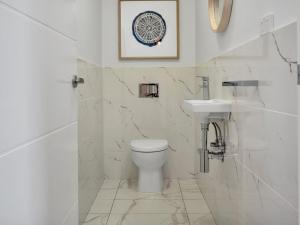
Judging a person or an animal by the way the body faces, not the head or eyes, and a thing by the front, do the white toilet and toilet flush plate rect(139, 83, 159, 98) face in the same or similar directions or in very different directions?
same or similar directions

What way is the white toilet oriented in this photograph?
toward the camera

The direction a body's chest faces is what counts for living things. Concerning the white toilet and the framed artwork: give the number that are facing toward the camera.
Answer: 2

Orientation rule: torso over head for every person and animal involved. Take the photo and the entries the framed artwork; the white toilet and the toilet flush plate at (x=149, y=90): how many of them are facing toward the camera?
3

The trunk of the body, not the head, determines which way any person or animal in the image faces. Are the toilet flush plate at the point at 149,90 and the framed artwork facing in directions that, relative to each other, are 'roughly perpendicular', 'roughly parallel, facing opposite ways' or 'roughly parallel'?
roughly parallel

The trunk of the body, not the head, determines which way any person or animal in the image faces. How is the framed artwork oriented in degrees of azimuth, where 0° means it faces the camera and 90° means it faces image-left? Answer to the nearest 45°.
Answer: approximately 0°

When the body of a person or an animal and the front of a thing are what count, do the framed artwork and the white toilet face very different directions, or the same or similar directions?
same or similar directions
